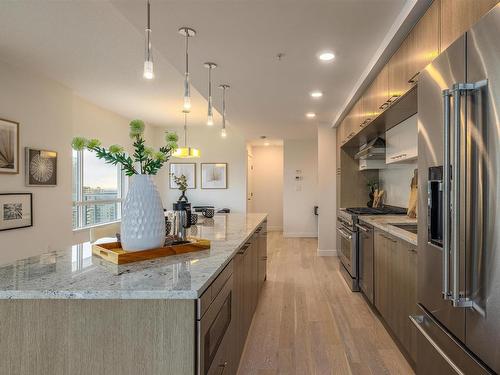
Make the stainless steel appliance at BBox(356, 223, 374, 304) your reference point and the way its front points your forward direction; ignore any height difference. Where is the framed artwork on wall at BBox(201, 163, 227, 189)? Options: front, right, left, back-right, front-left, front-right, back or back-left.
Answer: front-right

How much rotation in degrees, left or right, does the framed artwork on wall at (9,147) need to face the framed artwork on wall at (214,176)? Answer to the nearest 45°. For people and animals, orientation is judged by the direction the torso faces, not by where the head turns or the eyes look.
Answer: approximately 90° to its left

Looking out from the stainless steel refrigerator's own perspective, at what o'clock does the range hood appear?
The range hood is roughly at 4 o'clock from the stainless steel refrigerator.

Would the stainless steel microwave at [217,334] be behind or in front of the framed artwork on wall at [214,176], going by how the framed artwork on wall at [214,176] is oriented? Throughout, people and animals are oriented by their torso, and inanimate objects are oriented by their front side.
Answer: in front

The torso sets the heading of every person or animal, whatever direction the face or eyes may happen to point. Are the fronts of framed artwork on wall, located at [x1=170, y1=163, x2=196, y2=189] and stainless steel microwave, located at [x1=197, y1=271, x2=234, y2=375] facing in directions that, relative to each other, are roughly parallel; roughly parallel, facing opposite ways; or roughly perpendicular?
roughly perpendicular

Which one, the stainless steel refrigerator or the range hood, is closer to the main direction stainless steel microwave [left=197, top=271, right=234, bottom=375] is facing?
the stainless steel refrigerator

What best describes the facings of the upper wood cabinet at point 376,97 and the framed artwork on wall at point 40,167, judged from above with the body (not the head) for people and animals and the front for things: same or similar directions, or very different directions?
very different directions

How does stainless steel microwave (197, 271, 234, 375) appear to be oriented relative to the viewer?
to the viewer's right

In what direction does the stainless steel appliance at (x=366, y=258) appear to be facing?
to the viewer's left

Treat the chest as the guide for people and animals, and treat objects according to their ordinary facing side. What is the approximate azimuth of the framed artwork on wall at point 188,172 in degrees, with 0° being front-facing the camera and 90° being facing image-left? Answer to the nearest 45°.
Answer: approximately 0°

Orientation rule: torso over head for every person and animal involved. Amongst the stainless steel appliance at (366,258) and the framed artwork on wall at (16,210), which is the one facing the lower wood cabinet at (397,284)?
the framed artwork on wall

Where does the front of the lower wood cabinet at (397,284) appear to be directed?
to the viewer's left

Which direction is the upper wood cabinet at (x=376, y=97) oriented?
to the viewer's left

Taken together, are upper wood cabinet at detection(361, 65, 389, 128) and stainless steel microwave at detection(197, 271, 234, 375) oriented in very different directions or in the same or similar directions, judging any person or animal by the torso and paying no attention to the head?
very different directions

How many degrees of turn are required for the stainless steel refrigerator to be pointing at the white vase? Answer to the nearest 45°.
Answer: approximately 45° to its right
